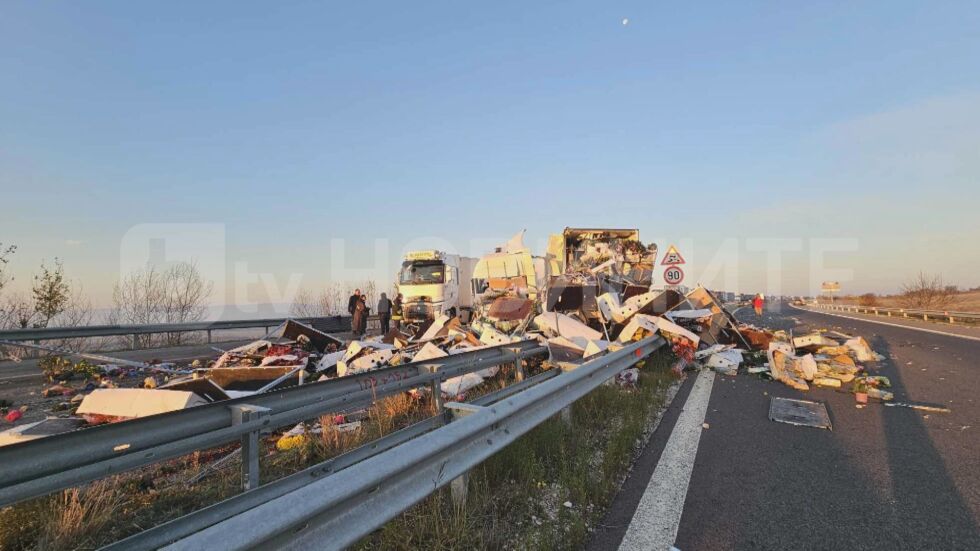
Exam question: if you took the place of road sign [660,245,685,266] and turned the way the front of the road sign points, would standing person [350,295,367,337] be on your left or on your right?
on your right

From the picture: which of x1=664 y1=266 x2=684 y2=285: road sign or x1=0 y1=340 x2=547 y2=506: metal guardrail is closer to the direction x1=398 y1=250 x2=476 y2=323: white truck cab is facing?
the metal guardrail

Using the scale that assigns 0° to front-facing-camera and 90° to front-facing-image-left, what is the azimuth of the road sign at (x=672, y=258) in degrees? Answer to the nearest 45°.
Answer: approximately 0°

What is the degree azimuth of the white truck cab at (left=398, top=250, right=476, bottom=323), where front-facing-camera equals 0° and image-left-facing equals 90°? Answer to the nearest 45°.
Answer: approximately 45°

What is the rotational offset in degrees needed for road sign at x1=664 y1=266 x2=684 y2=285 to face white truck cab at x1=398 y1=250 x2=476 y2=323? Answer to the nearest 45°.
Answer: approximately 90° to its right

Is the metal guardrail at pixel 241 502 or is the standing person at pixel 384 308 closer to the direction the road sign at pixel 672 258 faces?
the metal guardrail

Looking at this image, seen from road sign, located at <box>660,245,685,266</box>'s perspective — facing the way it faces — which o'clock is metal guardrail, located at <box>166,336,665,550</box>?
The metal guardrail is roughly at 12 o'clock from the road sign.
